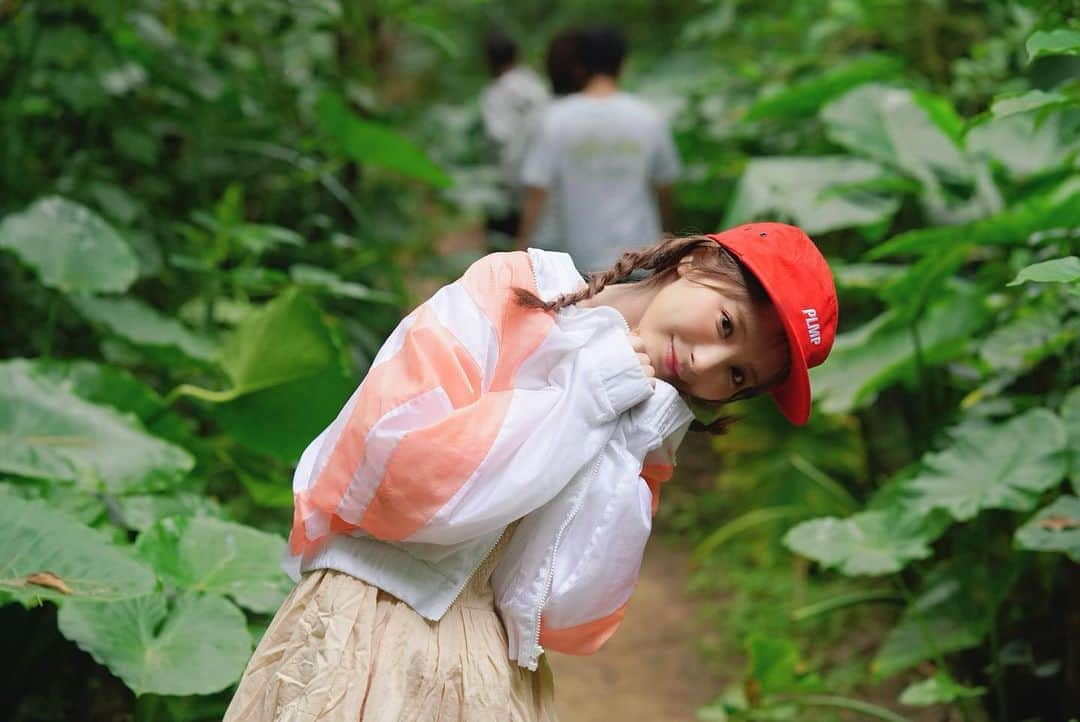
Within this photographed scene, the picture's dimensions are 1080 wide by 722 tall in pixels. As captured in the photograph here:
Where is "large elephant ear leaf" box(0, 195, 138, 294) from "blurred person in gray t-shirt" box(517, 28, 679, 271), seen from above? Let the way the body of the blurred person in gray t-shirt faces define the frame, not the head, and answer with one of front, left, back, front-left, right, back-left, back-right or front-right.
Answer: back-left

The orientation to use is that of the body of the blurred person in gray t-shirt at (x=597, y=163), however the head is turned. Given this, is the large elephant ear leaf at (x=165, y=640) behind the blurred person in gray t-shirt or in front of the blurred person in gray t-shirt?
behind

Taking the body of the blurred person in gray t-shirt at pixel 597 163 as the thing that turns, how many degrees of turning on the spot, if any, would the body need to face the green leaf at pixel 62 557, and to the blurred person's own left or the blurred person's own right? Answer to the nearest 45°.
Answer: approximately 180°

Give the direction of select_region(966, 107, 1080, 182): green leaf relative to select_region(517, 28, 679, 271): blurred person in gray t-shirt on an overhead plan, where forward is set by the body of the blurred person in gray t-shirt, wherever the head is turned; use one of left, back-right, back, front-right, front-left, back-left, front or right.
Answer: back-right

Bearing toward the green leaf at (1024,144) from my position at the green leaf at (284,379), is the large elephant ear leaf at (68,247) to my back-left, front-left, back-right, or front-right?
back-left

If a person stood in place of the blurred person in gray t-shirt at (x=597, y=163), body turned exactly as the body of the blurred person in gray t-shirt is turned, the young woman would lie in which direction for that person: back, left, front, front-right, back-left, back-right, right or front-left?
back

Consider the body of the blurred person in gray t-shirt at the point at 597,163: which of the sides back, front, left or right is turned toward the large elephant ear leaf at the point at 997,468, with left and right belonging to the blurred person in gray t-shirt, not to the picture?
back

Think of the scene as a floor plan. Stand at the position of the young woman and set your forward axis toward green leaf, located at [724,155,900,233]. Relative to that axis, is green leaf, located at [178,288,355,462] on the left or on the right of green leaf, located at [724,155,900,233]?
left

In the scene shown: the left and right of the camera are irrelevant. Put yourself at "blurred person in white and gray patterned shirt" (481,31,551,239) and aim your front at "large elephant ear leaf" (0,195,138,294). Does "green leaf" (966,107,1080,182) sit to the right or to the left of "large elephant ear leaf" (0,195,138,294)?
left

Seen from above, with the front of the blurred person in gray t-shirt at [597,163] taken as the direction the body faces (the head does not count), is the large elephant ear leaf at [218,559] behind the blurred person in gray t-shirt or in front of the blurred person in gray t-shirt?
behind

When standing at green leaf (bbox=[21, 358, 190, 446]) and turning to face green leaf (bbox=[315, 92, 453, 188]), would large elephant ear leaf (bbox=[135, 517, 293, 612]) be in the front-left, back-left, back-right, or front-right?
back-right

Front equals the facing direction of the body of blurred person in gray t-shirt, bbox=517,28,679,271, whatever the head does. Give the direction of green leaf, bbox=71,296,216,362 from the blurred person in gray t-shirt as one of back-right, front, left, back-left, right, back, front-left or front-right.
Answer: back-left

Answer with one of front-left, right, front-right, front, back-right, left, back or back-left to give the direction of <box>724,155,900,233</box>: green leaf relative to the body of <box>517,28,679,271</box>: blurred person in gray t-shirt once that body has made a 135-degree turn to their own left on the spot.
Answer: left

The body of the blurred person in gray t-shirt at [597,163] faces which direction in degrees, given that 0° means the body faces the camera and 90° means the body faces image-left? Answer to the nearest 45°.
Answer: approximately 180°

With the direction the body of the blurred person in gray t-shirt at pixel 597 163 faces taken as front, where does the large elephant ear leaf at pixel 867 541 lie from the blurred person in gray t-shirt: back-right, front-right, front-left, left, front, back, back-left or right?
back

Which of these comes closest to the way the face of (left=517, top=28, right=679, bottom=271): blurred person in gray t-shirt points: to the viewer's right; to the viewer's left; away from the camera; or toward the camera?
away from the camera
